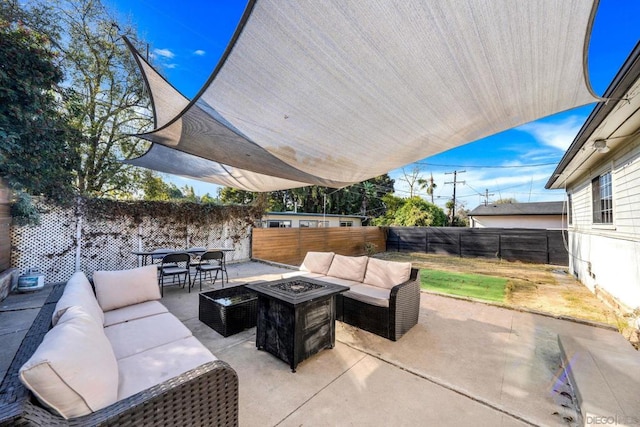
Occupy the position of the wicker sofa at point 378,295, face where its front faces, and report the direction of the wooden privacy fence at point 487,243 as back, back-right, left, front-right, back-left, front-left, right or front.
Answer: back

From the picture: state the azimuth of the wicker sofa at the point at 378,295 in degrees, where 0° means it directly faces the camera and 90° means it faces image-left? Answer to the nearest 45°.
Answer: approximately 45°

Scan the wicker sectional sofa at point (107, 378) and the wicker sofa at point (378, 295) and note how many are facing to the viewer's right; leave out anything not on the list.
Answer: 1

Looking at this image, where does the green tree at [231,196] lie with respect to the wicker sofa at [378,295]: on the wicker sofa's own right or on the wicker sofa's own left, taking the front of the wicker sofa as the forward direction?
on the wicker sofa's own right

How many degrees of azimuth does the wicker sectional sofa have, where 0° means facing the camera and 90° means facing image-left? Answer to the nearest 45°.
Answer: approximately 270°

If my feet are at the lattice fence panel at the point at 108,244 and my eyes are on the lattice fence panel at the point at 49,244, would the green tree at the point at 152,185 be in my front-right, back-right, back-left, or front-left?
back-right

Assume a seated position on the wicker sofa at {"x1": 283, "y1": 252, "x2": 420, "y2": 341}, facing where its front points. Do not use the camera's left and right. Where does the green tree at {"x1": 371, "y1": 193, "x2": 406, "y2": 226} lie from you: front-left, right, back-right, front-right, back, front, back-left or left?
back-right

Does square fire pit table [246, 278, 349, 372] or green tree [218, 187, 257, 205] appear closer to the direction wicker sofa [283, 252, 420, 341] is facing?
the square fire pit table
